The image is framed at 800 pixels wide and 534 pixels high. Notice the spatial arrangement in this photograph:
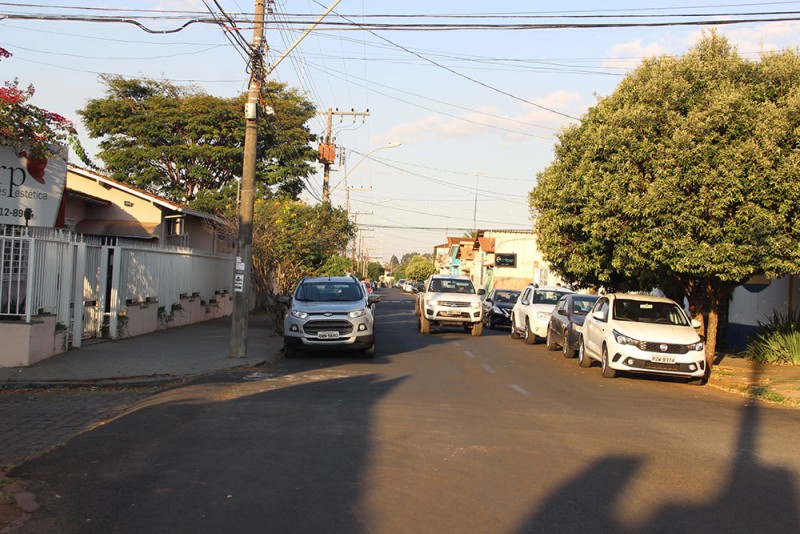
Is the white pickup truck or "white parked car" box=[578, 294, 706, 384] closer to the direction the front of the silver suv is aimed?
the white parked car

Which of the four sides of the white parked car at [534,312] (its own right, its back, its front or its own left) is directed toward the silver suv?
right

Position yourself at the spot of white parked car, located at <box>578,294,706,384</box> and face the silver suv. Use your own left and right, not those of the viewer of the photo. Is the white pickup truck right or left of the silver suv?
right

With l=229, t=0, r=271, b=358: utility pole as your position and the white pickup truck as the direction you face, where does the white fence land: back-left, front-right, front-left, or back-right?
front-left

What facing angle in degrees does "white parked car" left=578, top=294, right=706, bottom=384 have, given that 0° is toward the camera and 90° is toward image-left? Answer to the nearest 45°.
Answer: approximately 315°

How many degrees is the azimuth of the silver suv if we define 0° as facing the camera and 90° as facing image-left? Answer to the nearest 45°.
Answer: approximately 0°

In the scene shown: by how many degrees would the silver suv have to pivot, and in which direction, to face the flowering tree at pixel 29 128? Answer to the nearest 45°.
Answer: approximately 45° to its right

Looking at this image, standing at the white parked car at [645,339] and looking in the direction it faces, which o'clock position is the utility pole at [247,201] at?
The utility pole is roughly at 4 o'clock from the white parked car.

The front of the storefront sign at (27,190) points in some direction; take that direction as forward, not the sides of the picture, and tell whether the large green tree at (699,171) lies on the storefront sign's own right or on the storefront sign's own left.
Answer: on the storefront sign's own left
